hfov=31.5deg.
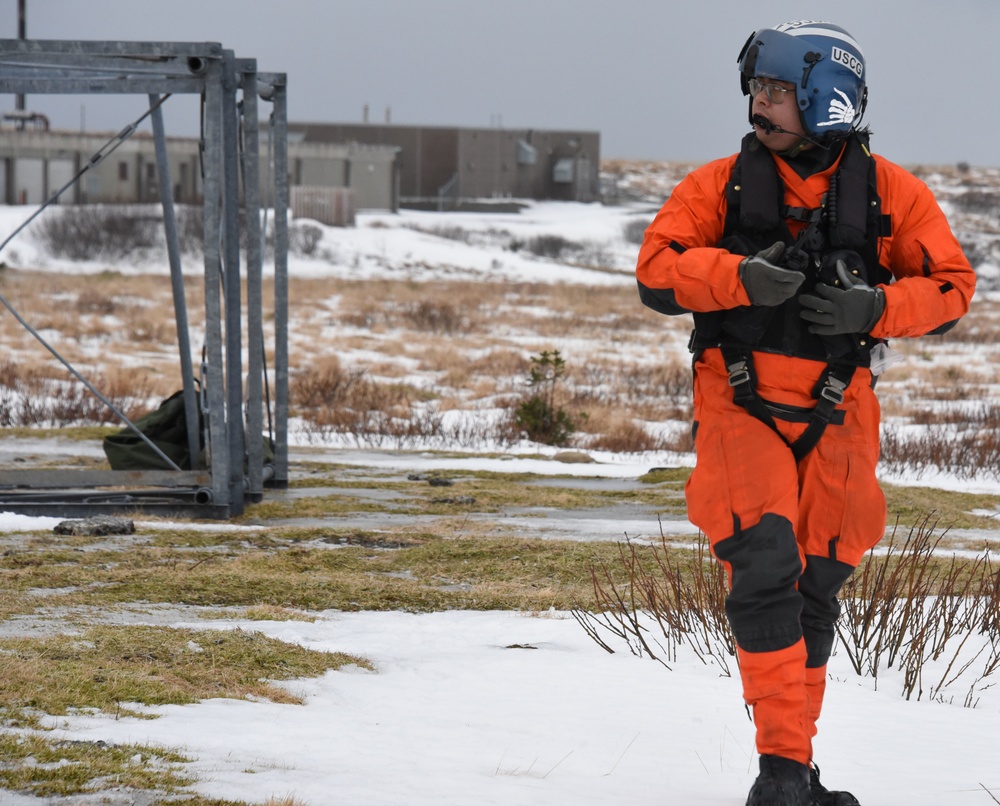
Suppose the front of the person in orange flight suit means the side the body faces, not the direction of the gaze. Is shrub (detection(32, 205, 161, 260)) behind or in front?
behind

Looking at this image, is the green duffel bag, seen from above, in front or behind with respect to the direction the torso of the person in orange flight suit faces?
behind

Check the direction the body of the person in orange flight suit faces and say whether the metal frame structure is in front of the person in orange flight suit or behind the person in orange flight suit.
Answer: behind

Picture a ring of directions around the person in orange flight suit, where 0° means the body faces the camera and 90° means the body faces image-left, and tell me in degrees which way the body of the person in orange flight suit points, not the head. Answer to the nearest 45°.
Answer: approximately 0°
